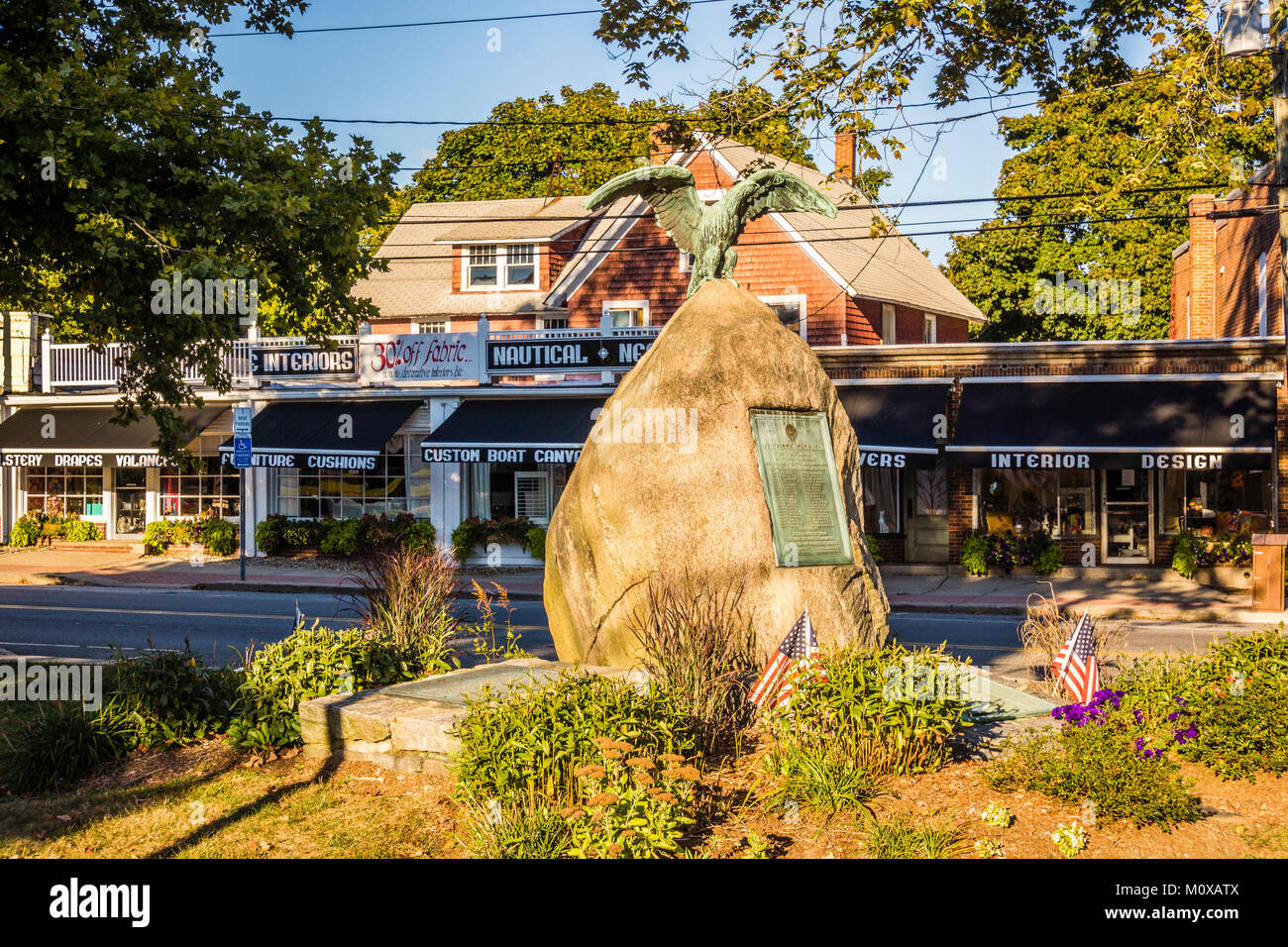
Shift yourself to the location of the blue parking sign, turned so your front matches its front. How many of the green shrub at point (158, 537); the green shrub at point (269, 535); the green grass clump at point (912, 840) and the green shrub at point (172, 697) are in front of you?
2

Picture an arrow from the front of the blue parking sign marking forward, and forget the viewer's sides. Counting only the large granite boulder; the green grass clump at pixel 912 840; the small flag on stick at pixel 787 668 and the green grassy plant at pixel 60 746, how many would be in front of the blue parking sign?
4

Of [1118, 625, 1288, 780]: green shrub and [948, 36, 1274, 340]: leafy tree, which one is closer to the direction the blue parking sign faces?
the green shrub

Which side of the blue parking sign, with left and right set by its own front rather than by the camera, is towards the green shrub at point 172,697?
front

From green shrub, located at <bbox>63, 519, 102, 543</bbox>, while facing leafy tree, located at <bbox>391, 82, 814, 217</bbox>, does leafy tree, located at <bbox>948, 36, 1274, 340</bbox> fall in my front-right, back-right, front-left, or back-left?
front-right

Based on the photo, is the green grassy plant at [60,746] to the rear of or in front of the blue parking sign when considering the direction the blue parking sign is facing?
in front

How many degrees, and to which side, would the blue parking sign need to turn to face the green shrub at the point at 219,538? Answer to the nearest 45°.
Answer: approximately 180°

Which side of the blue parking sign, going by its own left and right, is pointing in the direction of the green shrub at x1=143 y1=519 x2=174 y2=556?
back

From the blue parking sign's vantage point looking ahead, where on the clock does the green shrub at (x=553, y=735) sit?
The green shrub is roughly at 12 o'clock from the blue parking sign.

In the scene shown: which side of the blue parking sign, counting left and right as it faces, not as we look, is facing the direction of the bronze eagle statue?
front

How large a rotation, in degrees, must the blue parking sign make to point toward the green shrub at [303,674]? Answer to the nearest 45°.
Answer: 0° — it already faces it

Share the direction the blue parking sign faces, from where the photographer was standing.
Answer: facing the viewer
